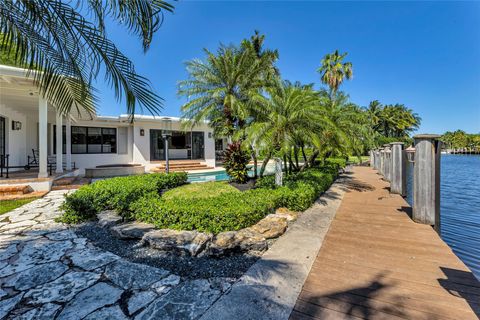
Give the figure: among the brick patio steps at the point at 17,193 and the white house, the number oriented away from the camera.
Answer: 0

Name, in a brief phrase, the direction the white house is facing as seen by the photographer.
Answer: facing the viewer and to the right of the viewer

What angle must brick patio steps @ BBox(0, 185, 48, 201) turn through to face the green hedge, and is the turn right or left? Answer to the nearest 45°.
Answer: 0° — it already faces it

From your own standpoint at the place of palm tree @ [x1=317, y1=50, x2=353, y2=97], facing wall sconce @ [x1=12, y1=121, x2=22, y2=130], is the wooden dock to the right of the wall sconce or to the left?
left

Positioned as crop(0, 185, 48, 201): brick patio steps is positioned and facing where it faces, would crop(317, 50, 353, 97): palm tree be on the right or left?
on its left

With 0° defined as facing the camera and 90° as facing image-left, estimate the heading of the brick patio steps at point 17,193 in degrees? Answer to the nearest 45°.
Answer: approximately 0°

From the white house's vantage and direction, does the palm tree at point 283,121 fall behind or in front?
in front

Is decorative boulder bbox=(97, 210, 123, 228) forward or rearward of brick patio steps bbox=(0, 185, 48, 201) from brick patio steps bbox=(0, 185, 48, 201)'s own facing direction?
forward

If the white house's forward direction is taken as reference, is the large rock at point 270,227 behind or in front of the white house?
in front
